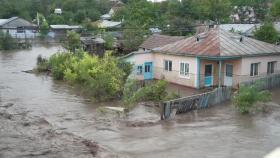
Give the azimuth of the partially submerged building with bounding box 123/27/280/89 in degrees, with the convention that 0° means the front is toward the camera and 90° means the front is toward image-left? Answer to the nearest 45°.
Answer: approximately 0°

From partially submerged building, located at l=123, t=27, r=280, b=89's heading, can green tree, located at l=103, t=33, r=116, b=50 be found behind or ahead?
behind

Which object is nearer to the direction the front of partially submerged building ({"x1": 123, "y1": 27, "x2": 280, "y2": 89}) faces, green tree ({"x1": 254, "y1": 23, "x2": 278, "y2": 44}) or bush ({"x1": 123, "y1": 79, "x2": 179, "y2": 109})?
the bush

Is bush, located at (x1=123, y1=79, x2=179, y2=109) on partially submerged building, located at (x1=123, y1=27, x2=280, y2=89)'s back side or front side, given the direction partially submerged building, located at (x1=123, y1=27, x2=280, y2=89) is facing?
on the front side

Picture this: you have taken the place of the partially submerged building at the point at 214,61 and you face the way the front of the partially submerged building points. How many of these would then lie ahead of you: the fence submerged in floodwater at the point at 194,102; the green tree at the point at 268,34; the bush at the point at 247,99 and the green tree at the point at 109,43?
2

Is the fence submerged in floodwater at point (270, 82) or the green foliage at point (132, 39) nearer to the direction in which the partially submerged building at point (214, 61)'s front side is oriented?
the fence submerged in floodwater

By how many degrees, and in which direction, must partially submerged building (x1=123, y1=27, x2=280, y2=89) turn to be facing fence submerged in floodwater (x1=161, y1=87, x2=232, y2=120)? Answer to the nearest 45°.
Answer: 0° — it already faces it

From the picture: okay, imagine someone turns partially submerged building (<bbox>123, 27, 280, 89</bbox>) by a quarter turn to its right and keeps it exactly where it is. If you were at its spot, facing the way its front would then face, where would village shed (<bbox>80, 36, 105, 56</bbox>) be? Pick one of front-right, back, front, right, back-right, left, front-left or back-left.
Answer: front-right

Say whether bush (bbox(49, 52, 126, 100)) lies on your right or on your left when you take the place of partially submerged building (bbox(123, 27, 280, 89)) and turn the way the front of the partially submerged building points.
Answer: on your right

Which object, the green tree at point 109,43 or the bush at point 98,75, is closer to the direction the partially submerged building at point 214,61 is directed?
the bush

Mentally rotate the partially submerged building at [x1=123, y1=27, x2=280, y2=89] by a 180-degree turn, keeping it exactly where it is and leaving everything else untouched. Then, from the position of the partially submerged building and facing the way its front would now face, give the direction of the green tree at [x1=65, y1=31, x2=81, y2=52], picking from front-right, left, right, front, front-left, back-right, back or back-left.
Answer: front-left

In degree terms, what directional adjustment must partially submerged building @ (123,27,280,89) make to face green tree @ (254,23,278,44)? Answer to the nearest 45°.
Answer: approximately 135° to its left

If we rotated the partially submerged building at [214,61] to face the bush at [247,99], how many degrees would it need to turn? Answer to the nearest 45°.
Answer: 0° — it already faces it

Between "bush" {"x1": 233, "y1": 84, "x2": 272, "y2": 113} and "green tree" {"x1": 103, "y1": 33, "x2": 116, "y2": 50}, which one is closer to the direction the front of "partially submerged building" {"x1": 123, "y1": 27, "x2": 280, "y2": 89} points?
the bush
